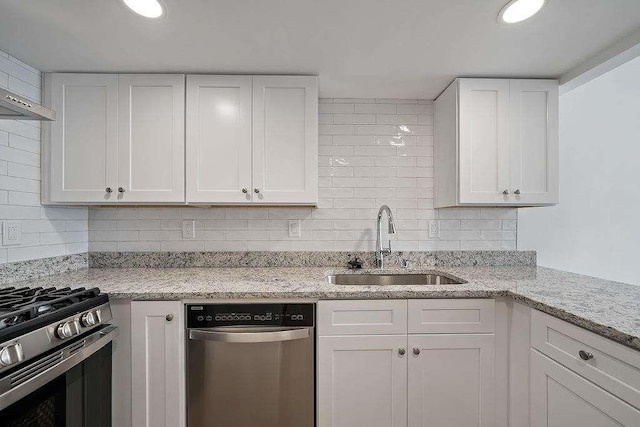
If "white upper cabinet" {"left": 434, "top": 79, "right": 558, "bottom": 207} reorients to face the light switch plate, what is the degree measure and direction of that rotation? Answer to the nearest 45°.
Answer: approximately 90° to its right

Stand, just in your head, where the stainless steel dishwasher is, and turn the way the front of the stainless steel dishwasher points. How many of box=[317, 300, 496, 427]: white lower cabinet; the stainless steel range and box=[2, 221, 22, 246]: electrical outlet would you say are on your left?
1

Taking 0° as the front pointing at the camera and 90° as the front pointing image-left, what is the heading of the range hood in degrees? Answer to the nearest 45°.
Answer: approximately 315°

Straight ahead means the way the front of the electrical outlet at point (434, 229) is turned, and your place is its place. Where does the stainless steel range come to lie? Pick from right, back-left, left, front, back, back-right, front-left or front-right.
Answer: front-right

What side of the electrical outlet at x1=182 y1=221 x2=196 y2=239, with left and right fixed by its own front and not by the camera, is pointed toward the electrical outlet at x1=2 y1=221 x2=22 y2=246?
right

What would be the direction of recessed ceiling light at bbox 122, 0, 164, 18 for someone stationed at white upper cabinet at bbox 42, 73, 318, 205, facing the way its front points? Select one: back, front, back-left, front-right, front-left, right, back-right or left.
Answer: front

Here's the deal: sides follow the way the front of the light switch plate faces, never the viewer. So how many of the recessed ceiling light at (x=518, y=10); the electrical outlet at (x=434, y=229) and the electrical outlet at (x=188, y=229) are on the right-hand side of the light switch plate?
1

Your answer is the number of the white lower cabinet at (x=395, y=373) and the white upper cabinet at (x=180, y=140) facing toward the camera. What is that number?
2

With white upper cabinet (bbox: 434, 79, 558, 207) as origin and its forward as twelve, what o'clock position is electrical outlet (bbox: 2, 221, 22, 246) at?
The electrical outlet is roughly at 2 o'clock from the white upper cabinet.

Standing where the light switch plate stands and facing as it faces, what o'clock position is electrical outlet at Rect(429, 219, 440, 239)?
The electrical outlet is roughly at 9 o'clock from the light switch plate.

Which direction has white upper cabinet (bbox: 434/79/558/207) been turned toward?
toward the camera

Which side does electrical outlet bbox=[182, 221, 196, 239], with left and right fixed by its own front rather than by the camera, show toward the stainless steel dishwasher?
front

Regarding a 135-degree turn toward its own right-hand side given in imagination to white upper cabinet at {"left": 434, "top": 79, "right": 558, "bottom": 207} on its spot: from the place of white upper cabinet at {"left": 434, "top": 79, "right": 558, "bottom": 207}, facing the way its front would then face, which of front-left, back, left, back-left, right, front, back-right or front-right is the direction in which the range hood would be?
left

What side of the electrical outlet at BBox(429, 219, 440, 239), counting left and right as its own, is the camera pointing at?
front
